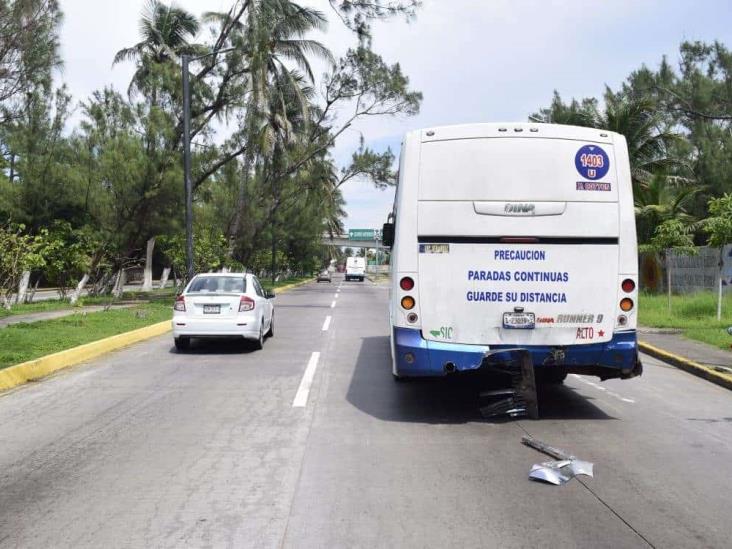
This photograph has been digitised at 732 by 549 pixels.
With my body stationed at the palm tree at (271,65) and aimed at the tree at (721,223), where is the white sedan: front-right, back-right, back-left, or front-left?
front-right

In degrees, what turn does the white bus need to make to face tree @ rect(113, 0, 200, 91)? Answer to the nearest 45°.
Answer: approximately 45° to its left

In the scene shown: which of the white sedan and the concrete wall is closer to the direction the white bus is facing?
the concrete wall

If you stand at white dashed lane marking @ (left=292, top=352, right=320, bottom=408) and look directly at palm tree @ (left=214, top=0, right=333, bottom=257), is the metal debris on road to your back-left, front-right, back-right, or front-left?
back-right

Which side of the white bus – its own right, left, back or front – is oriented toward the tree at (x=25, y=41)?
left

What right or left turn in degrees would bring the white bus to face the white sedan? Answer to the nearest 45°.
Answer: approximately 45° to its left

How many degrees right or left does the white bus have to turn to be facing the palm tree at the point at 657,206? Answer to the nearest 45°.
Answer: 0° — it already faces it

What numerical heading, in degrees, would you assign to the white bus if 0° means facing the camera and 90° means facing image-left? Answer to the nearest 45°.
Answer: approximately 180°

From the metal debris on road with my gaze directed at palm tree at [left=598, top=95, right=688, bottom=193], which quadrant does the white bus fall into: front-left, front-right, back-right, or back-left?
front-left

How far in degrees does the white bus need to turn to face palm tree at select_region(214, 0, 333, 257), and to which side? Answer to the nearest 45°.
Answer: approximately 45° to its left

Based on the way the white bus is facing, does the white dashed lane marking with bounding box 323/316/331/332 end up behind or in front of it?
in front
